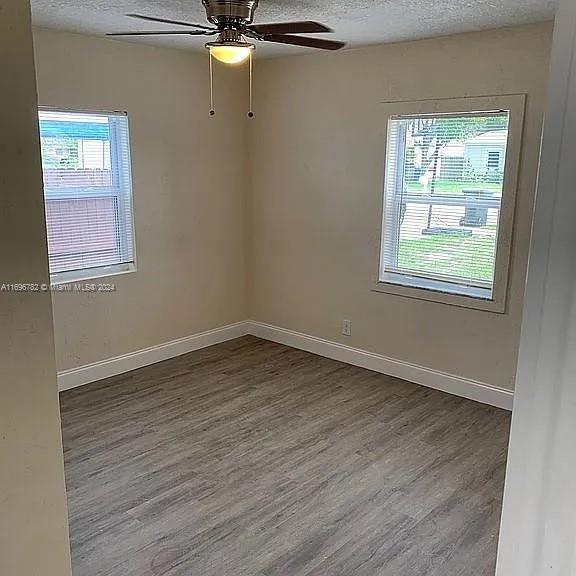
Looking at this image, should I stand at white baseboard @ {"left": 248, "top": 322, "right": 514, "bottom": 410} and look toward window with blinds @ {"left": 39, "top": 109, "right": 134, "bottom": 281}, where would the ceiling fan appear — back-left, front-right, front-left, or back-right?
front-left

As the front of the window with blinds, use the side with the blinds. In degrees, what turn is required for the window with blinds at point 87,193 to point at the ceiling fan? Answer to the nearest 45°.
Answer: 0° — it already faces it

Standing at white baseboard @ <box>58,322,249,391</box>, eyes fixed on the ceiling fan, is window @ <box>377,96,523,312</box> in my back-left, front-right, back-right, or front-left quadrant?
front-left

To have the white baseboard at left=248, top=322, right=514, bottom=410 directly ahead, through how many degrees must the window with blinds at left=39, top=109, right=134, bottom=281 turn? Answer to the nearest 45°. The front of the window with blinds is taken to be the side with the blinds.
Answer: approximately 45° to its left

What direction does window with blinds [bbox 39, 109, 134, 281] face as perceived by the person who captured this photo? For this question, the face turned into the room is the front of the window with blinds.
facing the viewer and to the right of the viewer

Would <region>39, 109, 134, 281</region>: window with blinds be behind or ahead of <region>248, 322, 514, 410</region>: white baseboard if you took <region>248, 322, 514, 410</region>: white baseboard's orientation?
ahead

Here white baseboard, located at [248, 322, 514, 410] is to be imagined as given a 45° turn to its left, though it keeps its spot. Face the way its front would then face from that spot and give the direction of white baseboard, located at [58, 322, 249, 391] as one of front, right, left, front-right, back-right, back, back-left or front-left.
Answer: right

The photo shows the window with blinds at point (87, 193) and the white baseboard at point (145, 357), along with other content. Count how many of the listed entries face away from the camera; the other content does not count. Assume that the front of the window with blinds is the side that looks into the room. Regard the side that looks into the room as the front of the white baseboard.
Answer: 0

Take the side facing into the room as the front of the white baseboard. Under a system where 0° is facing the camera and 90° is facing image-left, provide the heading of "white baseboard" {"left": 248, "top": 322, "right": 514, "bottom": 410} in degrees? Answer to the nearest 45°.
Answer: approximately 45°

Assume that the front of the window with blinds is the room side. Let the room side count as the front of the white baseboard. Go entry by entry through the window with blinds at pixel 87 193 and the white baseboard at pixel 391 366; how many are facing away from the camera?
0

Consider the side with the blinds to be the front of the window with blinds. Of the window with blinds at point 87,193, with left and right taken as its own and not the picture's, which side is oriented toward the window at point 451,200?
front

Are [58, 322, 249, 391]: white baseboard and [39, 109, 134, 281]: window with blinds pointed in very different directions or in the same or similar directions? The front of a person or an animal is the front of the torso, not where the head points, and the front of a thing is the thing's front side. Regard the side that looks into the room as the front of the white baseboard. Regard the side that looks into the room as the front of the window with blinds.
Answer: same or similar directions
